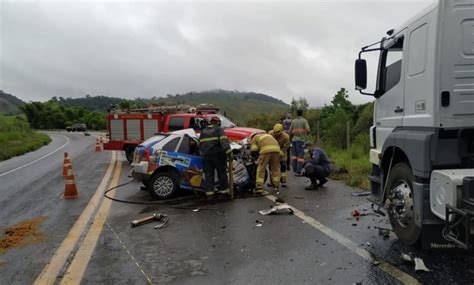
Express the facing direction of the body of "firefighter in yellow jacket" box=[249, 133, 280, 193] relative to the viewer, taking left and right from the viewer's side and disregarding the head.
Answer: facing away from the viewer and to the left of the viewer

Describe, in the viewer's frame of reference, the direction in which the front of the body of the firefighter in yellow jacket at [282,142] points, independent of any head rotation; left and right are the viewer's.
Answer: facing to the left of the viewer

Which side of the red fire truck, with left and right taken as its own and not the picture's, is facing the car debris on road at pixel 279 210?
right

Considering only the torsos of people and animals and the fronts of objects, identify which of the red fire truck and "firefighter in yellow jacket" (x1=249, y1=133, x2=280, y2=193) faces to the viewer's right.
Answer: the red fire truck

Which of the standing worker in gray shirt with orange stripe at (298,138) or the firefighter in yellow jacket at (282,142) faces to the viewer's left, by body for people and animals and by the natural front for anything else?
the firefighter in yellow jacket

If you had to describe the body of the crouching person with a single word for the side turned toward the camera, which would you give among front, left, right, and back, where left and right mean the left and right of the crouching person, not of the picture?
left

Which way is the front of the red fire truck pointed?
to the viewer's right

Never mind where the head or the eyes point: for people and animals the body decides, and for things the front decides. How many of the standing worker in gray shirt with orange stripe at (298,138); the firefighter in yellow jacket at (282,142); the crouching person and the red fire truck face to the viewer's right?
1

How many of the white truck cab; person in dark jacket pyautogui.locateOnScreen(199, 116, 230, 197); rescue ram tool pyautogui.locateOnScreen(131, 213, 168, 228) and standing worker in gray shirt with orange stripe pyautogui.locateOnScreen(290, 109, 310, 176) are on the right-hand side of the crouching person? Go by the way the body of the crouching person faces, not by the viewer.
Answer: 1
